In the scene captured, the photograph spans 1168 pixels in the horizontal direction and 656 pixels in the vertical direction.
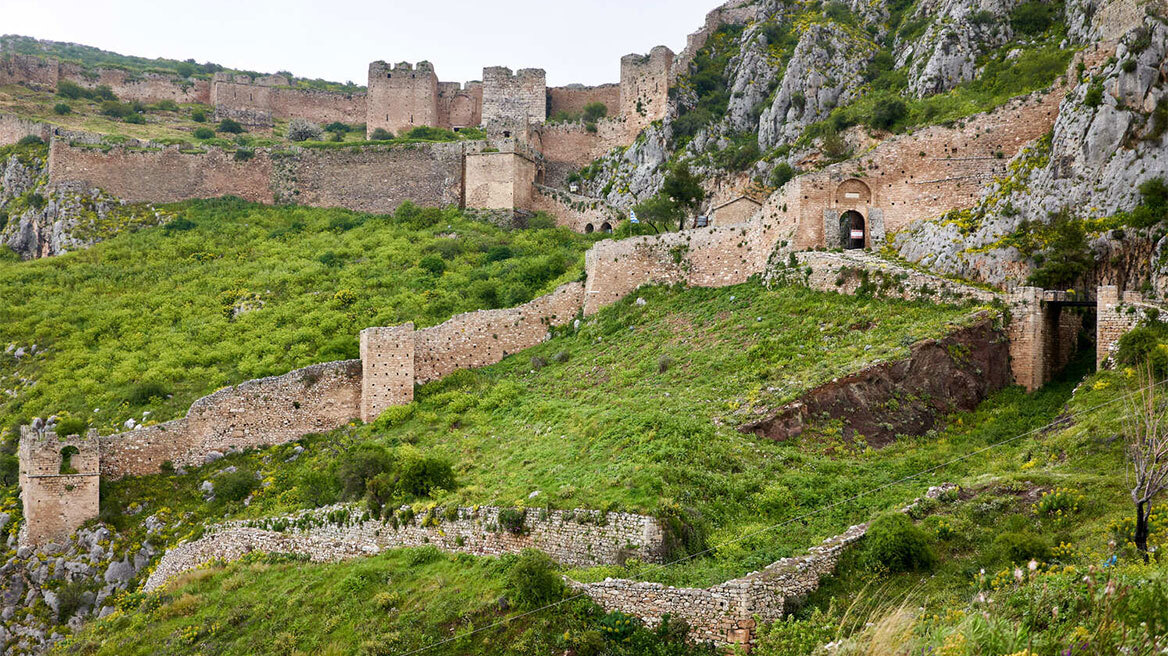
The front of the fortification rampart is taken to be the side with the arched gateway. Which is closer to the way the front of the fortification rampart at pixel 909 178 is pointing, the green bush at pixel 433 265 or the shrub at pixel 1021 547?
the shrub

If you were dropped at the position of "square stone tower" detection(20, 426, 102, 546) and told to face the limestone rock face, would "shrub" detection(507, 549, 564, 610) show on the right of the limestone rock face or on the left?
right

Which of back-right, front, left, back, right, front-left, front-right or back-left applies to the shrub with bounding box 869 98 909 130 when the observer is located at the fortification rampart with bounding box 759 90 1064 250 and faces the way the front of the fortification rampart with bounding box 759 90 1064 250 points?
back

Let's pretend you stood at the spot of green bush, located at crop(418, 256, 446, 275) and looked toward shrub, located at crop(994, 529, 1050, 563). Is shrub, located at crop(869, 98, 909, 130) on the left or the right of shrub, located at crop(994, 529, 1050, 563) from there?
left

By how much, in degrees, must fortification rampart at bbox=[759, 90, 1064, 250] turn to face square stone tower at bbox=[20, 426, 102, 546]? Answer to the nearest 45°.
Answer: approximately 45° to its right

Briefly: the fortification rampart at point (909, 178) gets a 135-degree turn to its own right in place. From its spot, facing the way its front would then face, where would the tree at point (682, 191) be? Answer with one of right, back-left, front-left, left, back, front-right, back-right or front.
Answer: front

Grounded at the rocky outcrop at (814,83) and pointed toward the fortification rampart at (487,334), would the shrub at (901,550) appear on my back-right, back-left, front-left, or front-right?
front-left

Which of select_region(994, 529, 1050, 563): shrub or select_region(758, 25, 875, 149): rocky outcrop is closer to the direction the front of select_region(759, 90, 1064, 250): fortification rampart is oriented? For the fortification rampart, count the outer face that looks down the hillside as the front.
the shrub

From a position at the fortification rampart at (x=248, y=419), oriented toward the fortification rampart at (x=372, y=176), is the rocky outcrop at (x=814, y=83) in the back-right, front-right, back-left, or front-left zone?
front-right

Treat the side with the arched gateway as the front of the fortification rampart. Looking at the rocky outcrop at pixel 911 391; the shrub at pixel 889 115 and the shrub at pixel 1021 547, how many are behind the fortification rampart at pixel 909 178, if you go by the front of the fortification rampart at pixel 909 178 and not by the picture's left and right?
1

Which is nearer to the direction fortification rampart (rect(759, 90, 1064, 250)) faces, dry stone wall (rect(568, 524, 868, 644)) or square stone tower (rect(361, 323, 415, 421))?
the dry stone wall

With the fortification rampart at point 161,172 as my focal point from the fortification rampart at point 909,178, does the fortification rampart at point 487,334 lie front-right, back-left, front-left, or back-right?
front-left

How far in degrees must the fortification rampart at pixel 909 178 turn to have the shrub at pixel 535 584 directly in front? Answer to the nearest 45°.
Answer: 0° — it already faces it

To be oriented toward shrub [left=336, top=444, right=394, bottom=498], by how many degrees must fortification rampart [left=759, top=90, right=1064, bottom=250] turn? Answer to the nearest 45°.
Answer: approximately 45° to its right

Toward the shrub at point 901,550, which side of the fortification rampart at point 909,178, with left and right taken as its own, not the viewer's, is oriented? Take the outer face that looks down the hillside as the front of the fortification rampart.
front

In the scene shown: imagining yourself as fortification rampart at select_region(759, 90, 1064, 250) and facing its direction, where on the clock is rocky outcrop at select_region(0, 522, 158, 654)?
The rocky outcrop is roughly at 2 o'clock from the fortification rampart.

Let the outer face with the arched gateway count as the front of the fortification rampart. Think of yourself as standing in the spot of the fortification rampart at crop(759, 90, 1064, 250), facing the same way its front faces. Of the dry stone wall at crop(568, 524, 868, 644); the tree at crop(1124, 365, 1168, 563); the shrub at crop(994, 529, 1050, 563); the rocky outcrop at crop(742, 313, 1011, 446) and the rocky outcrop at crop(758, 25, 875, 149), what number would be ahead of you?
4

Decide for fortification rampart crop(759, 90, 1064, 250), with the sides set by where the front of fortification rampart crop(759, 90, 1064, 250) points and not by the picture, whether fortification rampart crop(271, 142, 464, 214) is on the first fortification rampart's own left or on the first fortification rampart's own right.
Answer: on the first fortification rampart's own right

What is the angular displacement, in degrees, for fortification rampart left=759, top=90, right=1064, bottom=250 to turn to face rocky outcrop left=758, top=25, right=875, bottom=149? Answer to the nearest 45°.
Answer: approximately 180°

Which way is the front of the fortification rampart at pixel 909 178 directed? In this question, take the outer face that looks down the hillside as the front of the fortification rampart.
toward the camera

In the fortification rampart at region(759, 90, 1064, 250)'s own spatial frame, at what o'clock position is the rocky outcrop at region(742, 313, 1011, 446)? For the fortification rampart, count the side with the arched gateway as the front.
The rocky outcrop is roughly at 12 o'clock from the fortification rampart.
